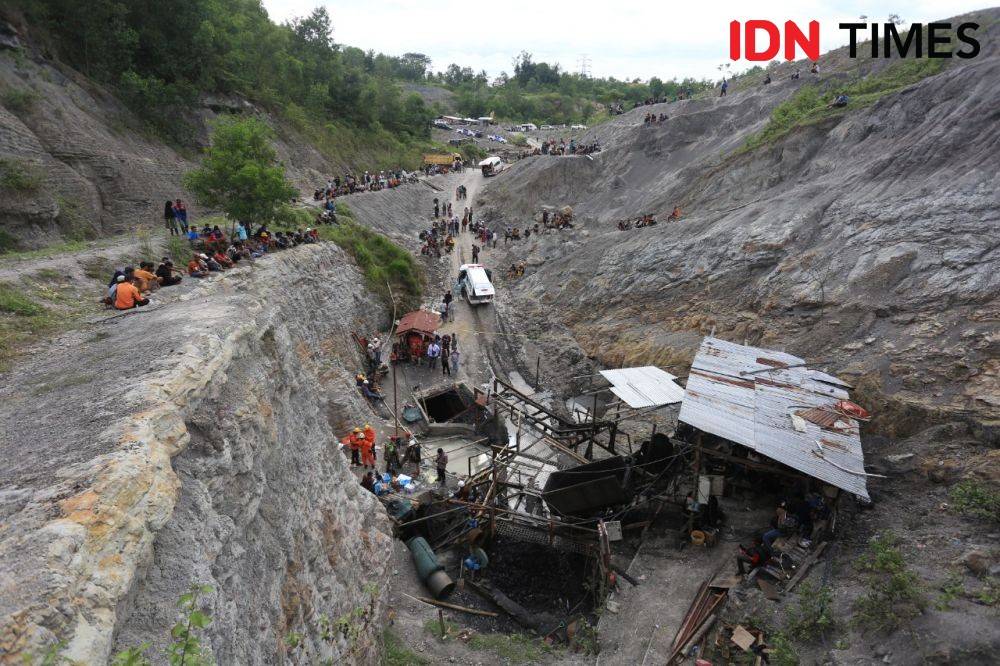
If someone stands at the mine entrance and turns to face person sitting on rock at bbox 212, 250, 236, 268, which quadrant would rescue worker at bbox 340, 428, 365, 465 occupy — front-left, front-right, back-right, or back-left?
front-left

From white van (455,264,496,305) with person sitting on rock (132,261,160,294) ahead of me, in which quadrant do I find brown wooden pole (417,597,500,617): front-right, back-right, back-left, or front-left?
front-left

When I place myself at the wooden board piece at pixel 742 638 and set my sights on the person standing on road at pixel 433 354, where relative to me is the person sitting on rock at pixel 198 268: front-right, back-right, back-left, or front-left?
front-left

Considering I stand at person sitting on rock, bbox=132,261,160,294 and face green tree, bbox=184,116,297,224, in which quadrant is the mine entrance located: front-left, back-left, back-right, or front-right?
front-right
